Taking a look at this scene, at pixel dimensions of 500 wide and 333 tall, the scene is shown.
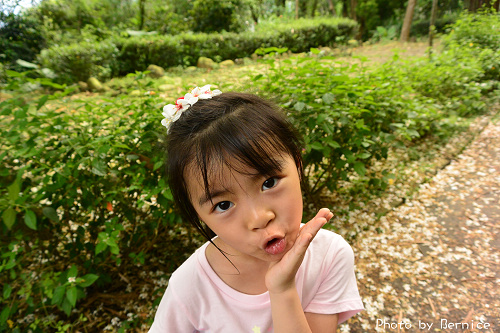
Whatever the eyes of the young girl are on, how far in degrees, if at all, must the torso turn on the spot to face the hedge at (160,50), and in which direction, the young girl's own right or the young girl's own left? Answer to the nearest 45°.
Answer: approximately 180°

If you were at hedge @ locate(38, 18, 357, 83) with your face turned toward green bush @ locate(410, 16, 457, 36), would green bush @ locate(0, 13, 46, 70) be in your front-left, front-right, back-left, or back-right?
back-left

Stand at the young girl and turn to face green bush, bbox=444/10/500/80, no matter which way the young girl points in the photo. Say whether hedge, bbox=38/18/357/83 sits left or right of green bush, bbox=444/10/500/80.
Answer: left

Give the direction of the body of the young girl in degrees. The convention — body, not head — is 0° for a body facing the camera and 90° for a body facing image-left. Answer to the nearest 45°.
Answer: approximately 0°

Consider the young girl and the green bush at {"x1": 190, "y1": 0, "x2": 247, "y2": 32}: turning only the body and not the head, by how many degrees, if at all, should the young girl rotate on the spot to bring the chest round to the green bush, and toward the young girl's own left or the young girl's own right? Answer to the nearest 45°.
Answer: approximately 180°

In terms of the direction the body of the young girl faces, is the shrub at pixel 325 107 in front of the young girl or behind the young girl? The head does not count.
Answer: behind

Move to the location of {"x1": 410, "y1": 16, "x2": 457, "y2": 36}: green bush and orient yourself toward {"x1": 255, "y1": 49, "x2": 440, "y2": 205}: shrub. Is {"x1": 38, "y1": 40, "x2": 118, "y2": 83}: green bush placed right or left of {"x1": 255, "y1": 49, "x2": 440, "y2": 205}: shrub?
right

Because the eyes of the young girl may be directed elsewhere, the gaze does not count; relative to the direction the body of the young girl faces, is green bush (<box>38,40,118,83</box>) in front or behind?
behind

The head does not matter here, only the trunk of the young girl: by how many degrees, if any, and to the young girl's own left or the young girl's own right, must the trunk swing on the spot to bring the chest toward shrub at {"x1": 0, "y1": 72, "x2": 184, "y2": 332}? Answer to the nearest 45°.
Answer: approximately 135° to the young girl's own right

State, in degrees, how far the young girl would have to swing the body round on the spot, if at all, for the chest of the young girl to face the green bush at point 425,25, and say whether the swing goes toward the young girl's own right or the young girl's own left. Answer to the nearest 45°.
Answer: approximately 135° to the young girl's own left
